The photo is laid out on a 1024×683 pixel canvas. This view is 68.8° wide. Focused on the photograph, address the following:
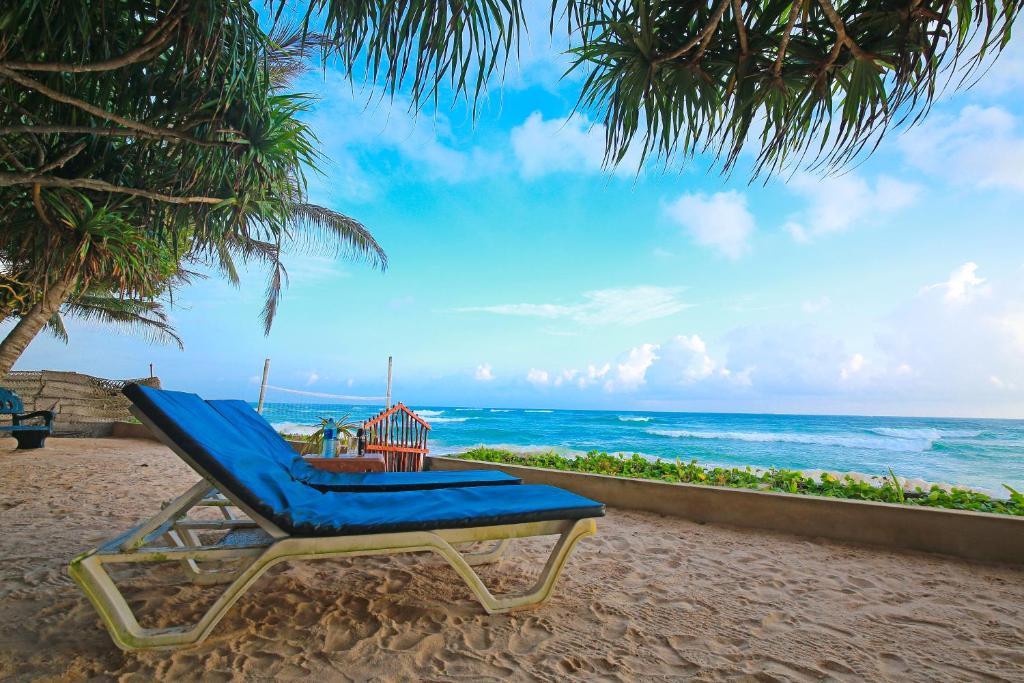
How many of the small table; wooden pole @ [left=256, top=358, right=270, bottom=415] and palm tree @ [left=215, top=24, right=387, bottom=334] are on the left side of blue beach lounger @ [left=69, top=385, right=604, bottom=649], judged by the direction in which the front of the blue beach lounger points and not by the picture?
3

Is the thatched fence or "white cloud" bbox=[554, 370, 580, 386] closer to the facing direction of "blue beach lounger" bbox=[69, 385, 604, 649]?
the white cloud

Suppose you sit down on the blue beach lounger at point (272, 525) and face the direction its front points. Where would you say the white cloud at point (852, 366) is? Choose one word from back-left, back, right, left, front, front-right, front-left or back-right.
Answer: front-left

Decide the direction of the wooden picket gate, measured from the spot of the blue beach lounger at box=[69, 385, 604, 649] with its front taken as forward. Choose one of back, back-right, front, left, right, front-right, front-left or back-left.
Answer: left

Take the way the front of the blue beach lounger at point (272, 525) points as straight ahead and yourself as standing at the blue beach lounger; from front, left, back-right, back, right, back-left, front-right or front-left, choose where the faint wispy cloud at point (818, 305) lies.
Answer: front-left

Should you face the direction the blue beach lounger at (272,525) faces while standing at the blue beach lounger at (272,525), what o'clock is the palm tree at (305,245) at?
The palm tree is roughly at 9 o'clock from the blue beach lounger.

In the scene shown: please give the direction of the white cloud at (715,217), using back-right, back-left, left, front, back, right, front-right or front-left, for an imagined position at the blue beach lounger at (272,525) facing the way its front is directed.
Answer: front-left

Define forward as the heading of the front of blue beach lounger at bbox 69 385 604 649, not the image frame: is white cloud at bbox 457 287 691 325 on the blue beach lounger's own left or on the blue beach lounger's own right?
on the blue beach lounger's own left

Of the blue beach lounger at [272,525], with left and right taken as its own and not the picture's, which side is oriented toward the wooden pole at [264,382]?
left

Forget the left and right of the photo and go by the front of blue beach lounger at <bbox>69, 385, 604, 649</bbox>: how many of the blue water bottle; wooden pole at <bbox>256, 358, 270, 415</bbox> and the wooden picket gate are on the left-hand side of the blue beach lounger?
3

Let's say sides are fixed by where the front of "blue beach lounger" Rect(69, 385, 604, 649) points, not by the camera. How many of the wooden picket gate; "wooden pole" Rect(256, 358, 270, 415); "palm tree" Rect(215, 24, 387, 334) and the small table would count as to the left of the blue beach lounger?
4

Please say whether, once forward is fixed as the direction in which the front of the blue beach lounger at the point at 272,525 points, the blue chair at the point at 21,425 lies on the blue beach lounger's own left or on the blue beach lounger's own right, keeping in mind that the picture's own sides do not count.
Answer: on the blue beach lounger's own left

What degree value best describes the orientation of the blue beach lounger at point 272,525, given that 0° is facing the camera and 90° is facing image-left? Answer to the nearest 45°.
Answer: approximately 270°
